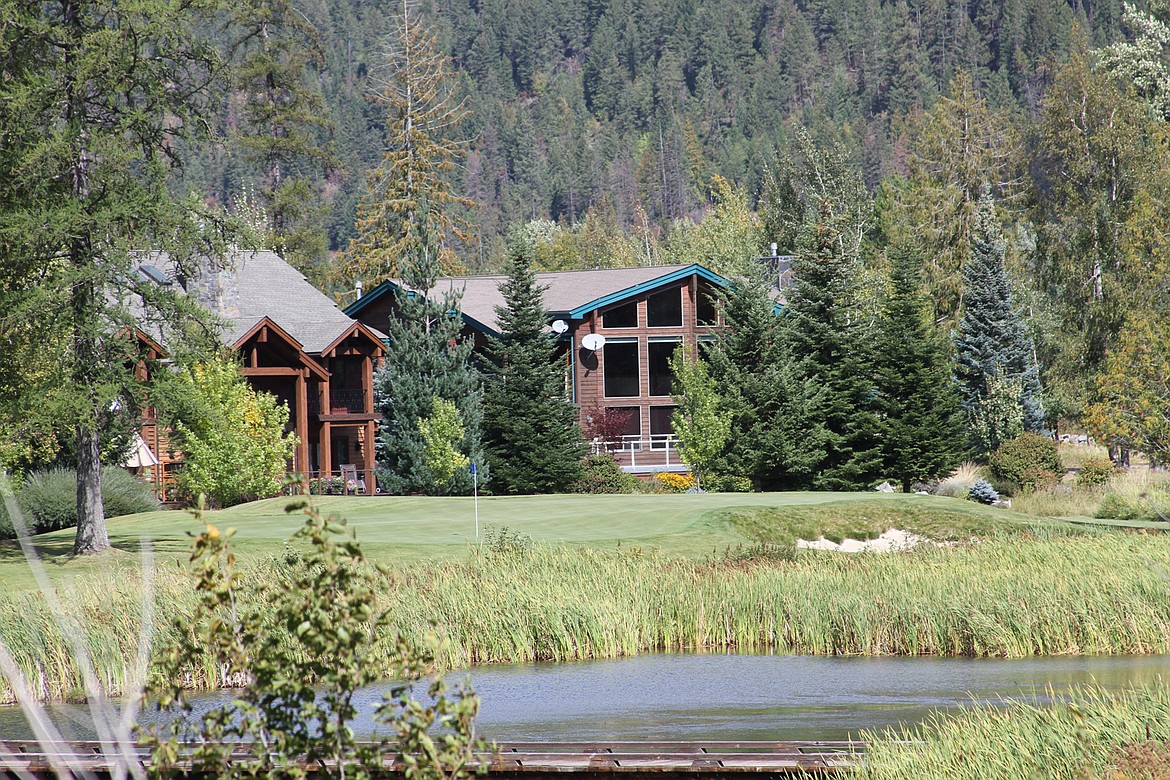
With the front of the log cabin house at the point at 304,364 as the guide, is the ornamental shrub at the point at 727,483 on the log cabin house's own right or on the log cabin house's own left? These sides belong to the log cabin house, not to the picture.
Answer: on the log cabin house's own left

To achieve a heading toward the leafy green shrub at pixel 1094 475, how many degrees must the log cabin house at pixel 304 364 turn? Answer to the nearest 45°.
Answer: approximately 45° to its left

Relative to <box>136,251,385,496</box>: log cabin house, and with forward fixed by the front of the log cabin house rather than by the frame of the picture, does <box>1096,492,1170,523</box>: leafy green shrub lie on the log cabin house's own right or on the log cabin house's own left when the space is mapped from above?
on the log cabin house's own left

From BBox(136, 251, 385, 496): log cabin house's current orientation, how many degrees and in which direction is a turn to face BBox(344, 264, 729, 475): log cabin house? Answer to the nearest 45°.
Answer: approximately 90° to its left

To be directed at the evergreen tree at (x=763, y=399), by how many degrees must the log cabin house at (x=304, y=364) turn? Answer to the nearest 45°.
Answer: approximately 45° to its left

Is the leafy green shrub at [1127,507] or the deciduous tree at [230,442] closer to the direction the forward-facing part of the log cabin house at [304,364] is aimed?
the deciduous tree

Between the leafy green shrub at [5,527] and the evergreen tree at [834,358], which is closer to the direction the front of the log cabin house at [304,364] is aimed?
the leafy green shrub

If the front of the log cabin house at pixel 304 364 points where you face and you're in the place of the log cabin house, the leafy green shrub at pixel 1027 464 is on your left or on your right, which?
on your left

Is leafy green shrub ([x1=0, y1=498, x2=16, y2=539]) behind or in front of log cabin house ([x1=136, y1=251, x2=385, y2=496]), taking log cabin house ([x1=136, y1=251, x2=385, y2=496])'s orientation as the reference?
in front

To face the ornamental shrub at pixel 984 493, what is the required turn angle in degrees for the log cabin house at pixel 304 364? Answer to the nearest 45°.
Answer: approximately 45° to its left

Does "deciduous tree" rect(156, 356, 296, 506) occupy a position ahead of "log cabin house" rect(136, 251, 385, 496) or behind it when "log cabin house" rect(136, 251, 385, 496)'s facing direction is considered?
ahead

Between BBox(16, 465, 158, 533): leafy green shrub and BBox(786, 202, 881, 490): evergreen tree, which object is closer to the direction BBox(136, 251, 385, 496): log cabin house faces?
the leafy green shrub

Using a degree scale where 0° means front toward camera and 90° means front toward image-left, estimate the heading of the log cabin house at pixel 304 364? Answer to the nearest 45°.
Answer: approximately 0°

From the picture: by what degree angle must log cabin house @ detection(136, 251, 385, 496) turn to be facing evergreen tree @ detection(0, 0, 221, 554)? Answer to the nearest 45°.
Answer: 0° — it already faces it
